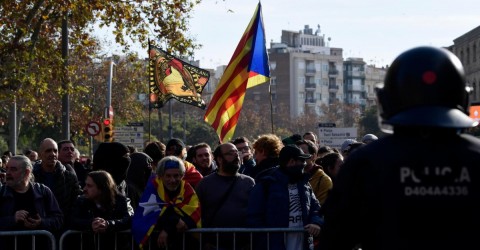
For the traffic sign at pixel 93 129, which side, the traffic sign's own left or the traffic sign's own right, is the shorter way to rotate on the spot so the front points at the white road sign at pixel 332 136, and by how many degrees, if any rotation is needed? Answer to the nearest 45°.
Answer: approximately 90° to the traffic sign's own left

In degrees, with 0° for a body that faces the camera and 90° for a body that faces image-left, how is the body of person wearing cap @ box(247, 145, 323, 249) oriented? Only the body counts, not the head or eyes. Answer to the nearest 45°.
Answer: approximately 315°

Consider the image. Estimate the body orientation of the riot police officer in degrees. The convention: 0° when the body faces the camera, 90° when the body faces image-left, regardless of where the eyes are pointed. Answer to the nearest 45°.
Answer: approximately 180°

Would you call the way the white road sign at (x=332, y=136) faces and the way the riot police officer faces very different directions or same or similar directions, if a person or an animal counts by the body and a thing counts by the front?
very different directions

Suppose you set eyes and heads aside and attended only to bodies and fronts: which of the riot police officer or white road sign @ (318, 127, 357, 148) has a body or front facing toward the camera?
the white road sign

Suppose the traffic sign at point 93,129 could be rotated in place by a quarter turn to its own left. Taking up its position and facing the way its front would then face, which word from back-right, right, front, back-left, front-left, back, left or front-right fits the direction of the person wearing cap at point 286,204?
right

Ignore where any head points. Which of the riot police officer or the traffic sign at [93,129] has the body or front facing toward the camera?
the traffic sign

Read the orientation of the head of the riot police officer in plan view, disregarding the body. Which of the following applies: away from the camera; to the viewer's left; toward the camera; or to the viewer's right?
away from the camera

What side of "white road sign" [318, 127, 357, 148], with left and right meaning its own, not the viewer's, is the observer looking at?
front

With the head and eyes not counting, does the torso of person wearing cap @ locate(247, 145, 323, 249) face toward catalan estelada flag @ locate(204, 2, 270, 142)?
no

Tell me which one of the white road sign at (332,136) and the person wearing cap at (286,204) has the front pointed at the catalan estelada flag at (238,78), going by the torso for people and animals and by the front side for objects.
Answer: the white road sign

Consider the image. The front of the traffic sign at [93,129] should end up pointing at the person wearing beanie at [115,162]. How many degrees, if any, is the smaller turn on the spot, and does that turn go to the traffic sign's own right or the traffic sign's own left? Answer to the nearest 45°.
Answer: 0° — it already faces them

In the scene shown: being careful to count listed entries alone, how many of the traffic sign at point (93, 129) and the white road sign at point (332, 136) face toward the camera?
2

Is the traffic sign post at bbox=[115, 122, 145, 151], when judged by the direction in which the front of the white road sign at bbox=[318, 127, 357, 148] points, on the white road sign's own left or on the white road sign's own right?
on the white road sign's own right

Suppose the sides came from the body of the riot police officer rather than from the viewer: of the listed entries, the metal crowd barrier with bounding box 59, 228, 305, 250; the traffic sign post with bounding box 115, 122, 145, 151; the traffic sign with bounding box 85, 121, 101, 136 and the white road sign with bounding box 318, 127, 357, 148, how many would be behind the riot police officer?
0

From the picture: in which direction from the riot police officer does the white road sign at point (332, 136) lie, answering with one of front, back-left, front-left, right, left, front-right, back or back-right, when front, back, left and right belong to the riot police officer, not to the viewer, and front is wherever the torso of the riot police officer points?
front

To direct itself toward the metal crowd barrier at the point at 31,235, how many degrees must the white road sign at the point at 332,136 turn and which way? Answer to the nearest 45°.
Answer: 0° — it already faces it

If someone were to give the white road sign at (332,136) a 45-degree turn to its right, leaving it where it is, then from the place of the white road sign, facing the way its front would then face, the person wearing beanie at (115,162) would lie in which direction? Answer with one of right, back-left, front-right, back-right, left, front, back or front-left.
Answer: front-left

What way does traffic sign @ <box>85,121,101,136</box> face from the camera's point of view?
toward the camera

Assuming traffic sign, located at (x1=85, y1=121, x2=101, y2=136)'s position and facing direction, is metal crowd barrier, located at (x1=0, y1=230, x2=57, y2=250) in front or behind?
in front

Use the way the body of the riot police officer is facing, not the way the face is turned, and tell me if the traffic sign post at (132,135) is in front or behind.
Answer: in front

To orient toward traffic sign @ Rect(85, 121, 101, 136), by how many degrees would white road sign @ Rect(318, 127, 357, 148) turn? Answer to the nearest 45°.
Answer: approximately 90° to its right
